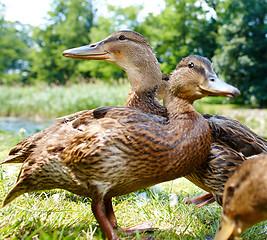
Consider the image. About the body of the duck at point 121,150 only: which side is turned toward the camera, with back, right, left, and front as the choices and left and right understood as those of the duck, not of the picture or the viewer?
right

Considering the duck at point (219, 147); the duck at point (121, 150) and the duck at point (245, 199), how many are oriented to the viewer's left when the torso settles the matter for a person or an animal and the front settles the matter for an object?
2

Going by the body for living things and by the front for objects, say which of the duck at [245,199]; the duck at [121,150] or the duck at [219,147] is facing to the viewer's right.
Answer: the duck at [121,150]

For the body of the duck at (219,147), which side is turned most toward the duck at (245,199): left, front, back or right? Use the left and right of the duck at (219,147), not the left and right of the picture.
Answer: left

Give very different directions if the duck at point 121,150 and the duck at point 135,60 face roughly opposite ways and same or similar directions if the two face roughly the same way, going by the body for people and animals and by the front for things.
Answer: very different directions

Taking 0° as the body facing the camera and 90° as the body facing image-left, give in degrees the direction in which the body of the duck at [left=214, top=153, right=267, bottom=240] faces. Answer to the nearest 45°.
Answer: approximately 90°

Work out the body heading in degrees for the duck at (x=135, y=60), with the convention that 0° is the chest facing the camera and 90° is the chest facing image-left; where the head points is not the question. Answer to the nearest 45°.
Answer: approximately 90°

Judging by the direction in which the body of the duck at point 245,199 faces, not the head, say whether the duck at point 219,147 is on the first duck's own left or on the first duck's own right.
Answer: on the first duck's own right

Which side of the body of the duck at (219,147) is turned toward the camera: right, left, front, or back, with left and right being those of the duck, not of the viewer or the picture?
left
